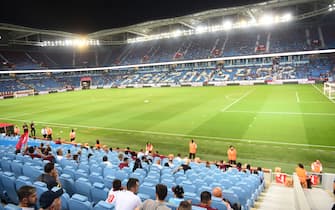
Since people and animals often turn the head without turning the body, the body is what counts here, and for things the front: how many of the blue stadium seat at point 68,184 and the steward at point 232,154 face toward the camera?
1

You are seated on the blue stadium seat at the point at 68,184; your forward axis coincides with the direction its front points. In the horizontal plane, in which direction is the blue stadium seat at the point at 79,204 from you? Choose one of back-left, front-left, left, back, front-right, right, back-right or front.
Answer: back-right

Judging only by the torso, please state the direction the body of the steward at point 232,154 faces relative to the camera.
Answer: toward the camera

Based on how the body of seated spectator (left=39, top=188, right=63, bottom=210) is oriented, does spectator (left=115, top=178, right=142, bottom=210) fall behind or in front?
in front

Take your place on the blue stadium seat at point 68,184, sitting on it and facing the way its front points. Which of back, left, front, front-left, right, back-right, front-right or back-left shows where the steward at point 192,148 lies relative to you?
front

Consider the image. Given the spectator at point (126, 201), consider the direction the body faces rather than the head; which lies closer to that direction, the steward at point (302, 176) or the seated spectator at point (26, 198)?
the steward

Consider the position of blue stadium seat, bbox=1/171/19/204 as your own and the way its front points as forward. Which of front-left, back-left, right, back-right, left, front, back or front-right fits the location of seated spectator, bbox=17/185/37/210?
back-right

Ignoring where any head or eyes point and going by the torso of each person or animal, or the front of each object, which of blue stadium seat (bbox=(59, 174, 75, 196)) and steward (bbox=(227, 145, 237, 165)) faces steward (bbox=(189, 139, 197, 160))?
the blue stadium seat

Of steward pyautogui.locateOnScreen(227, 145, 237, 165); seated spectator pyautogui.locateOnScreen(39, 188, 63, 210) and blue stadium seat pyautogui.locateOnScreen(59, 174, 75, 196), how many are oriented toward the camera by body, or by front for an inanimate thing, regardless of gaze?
1

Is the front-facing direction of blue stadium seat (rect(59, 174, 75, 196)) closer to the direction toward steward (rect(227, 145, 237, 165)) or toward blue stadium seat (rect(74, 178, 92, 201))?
the steward

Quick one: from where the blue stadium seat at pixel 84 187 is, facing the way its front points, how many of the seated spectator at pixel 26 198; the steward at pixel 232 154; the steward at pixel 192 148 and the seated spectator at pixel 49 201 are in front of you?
2

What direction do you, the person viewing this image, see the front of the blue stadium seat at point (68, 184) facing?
facing away from the viewer and to the right of the viewer
